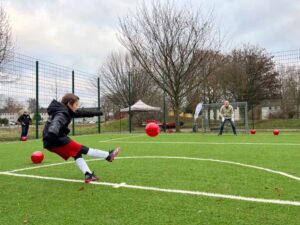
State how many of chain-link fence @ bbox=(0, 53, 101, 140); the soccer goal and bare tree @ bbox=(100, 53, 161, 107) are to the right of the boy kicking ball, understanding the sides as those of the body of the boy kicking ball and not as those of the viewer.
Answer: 0

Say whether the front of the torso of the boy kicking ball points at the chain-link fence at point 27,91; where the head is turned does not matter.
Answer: no

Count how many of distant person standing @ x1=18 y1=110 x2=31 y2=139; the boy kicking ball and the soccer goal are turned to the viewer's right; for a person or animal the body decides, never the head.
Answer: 1

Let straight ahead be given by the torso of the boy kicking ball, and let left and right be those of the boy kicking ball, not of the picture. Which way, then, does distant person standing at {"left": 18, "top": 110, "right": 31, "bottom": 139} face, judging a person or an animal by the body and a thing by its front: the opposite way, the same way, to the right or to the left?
to the right

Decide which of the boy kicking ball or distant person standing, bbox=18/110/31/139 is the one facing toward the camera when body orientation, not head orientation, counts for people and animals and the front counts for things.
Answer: the distant person standing

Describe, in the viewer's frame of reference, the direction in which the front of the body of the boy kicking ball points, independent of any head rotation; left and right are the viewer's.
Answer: facing to the right of the viewer

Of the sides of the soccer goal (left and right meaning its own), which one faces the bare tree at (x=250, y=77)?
back

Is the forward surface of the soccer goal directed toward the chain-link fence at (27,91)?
no

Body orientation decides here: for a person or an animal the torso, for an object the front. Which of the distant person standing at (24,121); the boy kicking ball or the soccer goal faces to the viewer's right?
the boy kicking ball

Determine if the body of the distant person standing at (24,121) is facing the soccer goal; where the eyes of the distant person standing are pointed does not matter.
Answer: no

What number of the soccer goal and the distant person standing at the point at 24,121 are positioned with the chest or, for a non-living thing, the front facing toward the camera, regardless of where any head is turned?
2

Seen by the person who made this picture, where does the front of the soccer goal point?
facing the viewer

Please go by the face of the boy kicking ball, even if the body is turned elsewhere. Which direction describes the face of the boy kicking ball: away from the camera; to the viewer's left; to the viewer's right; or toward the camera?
to the viewer's right

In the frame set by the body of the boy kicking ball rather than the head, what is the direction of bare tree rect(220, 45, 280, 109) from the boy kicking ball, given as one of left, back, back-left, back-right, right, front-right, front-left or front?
front-left

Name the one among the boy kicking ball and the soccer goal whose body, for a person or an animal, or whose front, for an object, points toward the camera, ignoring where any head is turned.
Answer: the soccer goal

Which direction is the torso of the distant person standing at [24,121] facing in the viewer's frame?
toward the camera
